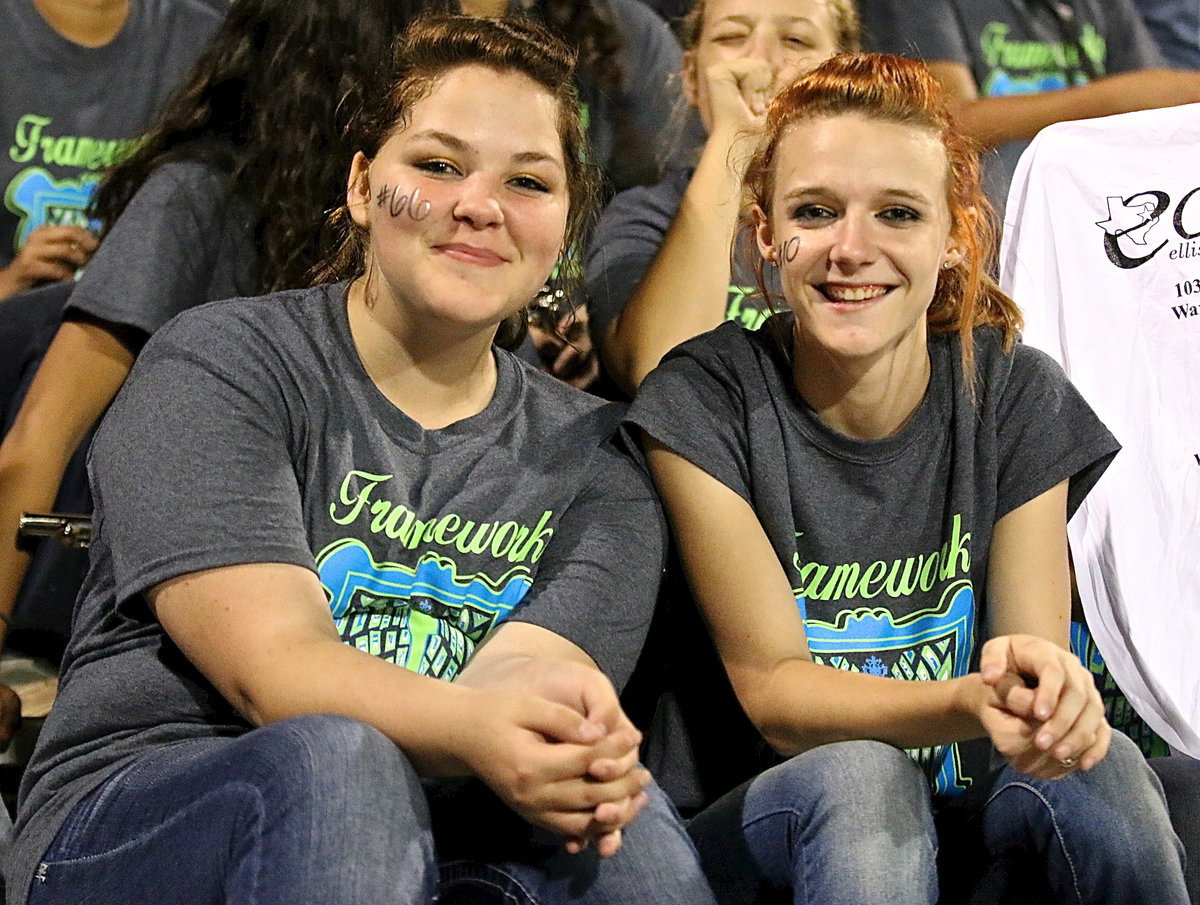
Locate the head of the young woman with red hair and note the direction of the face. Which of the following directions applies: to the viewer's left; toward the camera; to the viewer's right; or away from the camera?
toward the camera

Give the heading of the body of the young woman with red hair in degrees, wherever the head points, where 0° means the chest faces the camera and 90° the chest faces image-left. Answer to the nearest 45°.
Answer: approximately 0°
